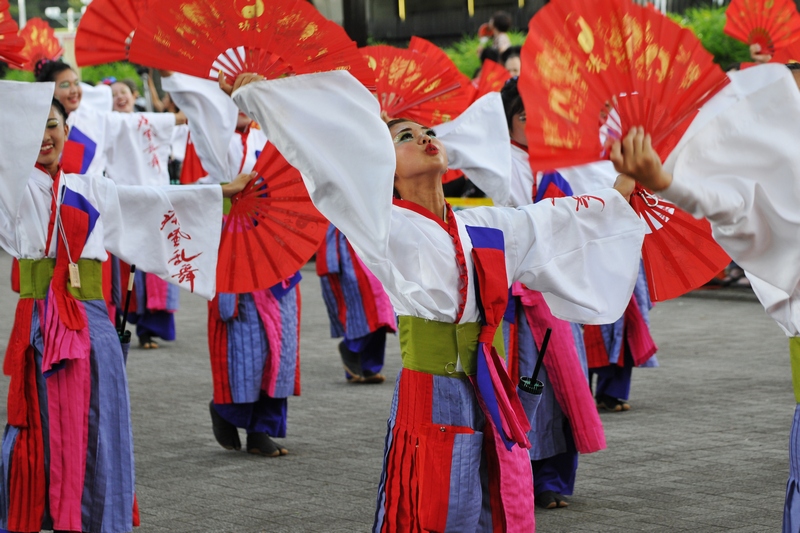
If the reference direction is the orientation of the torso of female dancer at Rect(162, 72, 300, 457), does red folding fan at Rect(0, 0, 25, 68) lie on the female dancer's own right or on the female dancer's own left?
on the female dancer's own right

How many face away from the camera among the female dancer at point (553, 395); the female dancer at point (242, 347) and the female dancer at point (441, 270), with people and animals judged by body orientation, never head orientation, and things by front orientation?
0

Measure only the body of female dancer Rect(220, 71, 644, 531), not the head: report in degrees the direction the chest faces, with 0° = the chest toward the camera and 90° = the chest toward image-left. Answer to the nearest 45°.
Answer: approximately 315°

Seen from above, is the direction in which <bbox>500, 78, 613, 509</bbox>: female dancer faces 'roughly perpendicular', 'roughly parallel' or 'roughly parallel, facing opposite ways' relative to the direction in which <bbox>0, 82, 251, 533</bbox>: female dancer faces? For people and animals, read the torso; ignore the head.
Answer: roughly parallel

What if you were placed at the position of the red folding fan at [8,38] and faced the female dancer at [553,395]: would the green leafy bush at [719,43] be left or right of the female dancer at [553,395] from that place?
left

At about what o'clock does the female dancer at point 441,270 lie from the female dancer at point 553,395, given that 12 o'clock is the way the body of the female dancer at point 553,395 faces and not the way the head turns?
the female dancer at point 441,270 is roughly at 2 o'clock from the female dancer at point 553,395.

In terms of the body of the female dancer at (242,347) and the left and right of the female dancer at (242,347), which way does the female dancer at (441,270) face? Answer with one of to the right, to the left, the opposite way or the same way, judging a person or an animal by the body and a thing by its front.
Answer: the same way

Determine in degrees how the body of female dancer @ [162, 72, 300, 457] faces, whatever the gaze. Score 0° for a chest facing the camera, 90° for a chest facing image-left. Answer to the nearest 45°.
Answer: approximately 315°

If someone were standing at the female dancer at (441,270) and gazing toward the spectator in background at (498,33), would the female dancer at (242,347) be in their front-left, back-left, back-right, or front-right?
front-left

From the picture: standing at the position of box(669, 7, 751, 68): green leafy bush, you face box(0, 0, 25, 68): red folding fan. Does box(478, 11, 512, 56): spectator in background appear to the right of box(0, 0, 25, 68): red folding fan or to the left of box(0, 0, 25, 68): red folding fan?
right

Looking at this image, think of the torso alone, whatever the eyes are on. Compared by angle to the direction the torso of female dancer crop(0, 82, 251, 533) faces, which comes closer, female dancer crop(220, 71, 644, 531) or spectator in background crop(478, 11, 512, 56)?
the female dancer

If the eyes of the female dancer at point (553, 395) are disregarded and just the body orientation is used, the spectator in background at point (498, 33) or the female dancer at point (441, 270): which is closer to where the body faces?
the female dancer

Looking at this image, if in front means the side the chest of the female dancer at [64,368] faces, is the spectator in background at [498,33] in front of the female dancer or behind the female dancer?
behind

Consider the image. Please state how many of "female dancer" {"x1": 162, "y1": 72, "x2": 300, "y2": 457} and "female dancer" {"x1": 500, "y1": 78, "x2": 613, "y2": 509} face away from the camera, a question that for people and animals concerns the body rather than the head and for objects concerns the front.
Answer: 0
